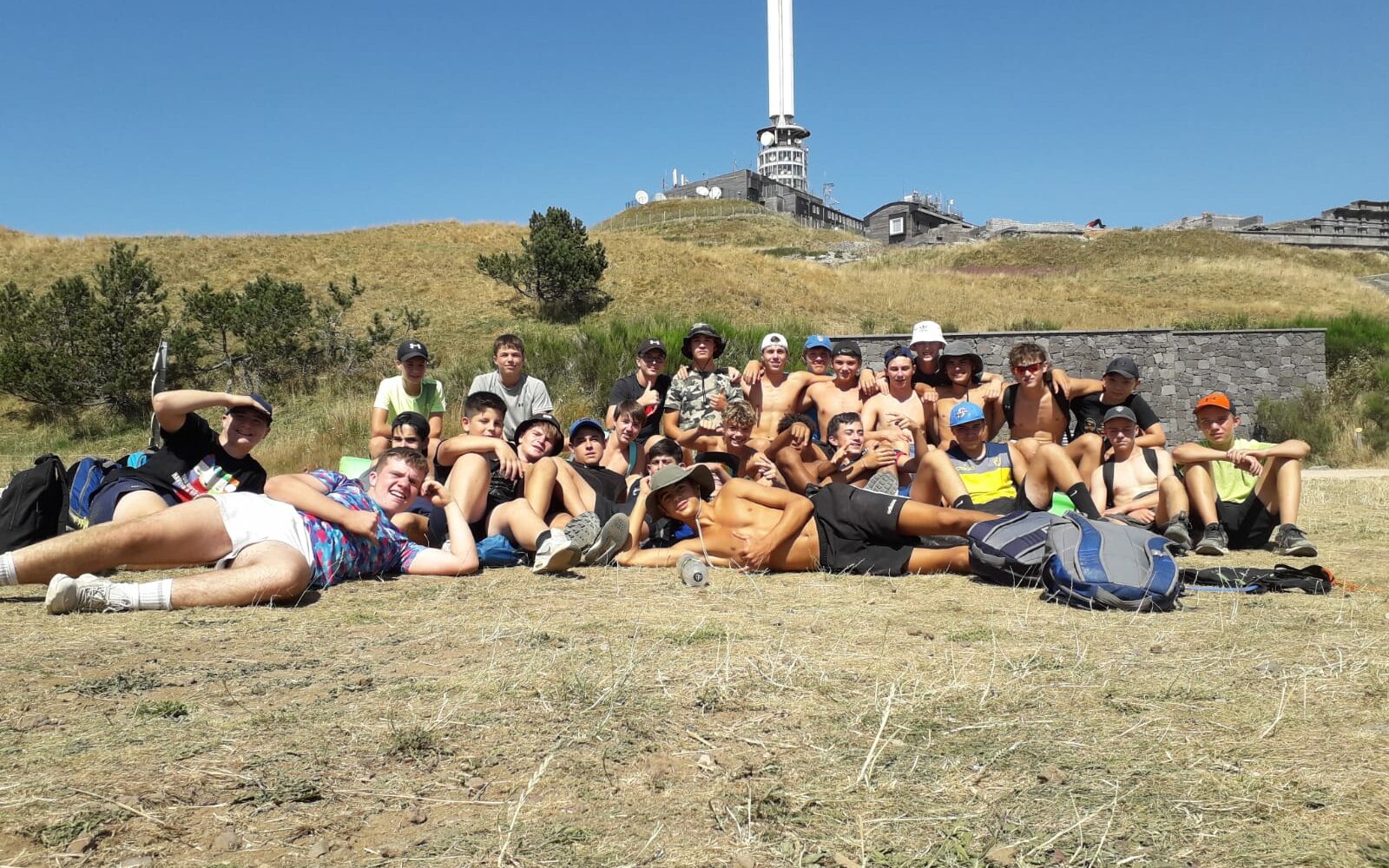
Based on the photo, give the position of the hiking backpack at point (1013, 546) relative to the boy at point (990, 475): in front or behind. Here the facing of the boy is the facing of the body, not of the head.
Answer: in front

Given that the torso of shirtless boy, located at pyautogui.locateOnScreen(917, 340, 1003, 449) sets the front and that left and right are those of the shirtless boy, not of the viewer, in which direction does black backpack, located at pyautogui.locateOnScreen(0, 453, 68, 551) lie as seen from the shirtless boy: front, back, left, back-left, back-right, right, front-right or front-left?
front-right

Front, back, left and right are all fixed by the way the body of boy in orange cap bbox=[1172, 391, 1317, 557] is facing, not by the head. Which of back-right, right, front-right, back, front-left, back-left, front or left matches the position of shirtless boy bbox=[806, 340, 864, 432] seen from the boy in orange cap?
right

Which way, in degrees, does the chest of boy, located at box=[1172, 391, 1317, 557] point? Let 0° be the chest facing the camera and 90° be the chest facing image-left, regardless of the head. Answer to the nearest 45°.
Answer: approximately 0°

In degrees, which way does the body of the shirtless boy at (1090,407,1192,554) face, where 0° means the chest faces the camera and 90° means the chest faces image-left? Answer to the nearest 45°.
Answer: approximately 0°

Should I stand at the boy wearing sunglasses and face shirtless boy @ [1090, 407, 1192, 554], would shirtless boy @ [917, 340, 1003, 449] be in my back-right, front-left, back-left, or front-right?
back-right
